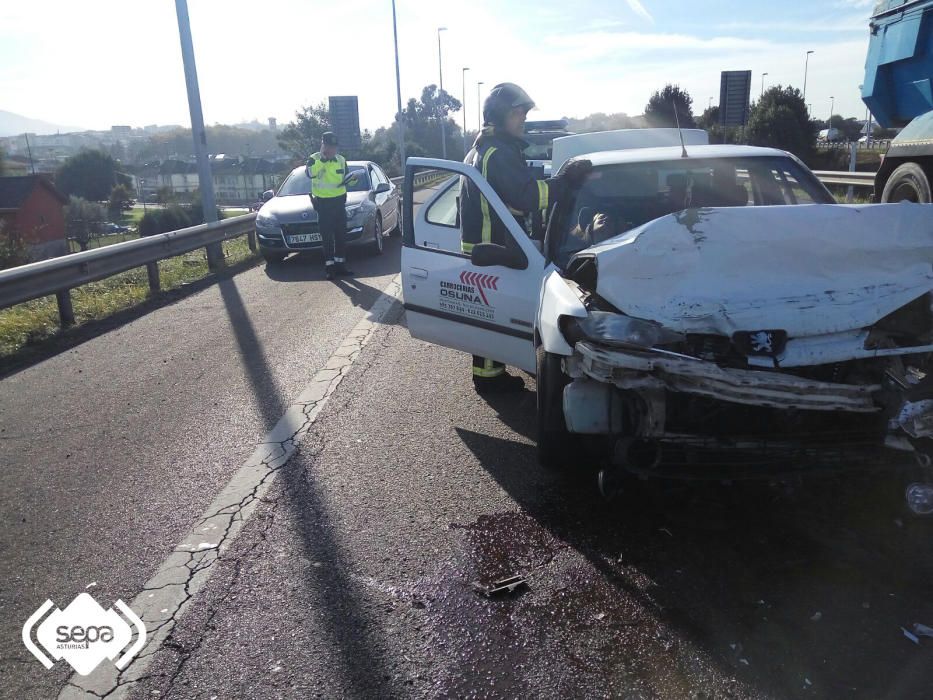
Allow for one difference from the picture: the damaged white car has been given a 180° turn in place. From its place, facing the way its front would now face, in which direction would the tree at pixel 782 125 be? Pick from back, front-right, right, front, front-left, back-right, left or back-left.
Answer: front

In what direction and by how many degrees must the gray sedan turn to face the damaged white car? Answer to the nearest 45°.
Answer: approximately 45° to its left

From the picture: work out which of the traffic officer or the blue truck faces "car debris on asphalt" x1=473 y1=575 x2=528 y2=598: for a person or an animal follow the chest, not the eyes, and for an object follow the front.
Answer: the traffic officer

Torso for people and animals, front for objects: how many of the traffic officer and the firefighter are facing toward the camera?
1

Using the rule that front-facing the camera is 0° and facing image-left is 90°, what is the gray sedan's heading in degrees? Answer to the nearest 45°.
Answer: approximately 45°

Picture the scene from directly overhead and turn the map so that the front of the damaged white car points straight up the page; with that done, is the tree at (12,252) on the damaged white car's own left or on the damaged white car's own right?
on the damaged white car's own right

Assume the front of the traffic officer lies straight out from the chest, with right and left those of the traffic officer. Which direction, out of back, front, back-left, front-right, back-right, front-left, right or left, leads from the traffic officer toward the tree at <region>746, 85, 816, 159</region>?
back-left

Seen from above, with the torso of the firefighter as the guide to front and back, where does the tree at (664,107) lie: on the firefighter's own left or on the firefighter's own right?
on the firefighter's own left

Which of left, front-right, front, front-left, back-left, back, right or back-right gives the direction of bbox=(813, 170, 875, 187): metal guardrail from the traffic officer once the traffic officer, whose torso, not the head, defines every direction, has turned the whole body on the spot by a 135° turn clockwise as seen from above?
back-right

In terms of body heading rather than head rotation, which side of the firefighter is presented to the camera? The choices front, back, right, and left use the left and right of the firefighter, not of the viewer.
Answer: right
